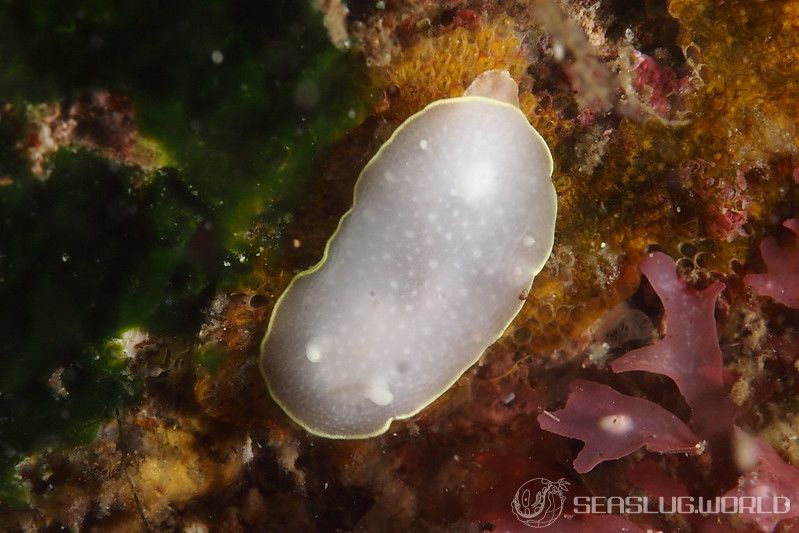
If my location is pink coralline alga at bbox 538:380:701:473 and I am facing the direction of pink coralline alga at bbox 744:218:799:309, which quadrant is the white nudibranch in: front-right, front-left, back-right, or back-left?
back-left

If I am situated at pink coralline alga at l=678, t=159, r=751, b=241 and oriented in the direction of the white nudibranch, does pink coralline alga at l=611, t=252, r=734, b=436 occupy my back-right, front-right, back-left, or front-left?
front-left

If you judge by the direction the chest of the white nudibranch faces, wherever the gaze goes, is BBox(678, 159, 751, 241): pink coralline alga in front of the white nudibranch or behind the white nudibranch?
behind

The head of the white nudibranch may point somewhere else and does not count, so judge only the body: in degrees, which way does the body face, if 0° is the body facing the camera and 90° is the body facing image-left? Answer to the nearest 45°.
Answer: approximately 45°

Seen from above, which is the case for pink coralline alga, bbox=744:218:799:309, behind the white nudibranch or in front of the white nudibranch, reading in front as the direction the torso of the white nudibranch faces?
behind

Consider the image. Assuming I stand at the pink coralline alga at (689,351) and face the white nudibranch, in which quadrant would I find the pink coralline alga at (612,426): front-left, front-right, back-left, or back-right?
front-left

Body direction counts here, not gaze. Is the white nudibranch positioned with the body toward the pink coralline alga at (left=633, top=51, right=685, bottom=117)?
no
